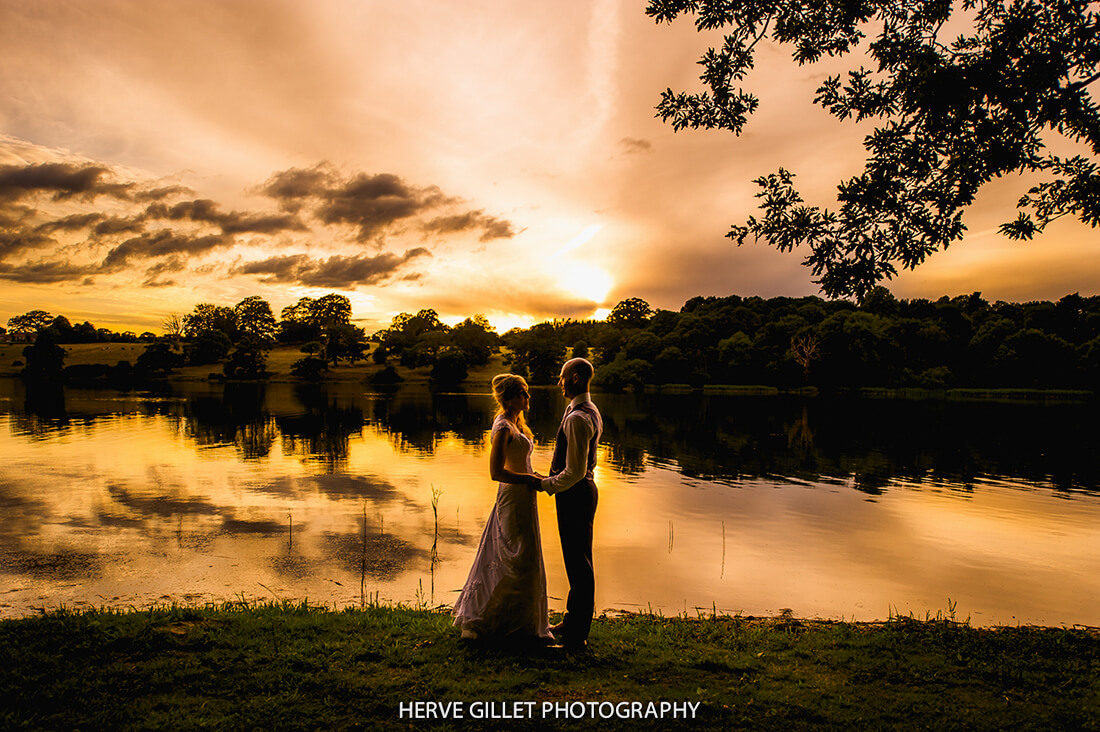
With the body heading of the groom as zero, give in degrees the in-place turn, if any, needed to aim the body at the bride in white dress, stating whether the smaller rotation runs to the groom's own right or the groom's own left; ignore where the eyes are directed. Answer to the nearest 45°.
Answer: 0° — they already face them

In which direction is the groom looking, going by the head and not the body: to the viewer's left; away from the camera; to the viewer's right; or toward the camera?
to the viewer's left

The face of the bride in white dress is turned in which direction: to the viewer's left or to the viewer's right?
to the viewer's right

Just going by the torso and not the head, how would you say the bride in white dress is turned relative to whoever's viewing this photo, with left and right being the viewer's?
facing to the right of the viewer

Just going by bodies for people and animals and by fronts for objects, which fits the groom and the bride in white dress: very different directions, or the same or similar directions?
very different directions

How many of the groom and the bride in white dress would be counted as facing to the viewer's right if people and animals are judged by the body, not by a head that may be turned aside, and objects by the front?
1

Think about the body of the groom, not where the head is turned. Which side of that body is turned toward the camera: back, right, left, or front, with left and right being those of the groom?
left

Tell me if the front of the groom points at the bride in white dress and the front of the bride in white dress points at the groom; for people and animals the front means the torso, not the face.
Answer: yes

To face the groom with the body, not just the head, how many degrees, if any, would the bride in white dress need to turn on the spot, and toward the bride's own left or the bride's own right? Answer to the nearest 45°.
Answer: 0° — they already face them
